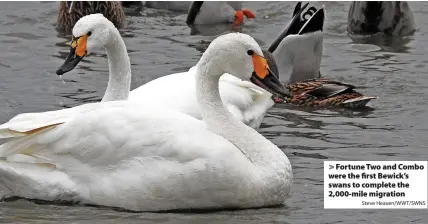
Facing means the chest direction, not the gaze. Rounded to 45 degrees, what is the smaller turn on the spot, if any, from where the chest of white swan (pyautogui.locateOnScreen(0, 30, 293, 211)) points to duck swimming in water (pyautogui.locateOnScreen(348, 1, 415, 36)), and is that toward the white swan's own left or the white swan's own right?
approximately 45° to the white swan's own left

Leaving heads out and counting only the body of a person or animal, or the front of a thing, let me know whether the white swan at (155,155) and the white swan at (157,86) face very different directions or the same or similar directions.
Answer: very different directions

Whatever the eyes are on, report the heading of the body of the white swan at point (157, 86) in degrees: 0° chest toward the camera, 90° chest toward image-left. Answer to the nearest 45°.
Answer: approximately 90°

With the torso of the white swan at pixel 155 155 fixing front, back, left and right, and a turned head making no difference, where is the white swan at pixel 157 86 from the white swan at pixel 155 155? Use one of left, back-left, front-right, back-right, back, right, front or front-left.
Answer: left

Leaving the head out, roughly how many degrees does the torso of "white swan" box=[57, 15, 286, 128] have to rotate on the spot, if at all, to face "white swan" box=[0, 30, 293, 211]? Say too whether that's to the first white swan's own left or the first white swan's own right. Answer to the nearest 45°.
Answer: approximately 90° to the first white swan's own left

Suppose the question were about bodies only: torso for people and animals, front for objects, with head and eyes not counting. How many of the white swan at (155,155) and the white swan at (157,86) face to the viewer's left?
1

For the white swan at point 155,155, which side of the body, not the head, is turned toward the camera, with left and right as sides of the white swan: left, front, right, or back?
right

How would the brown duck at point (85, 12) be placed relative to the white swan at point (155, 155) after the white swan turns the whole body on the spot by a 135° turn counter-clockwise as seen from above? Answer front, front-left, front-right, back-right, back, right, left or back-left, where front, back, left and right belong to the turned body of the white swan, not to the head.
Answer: front-right

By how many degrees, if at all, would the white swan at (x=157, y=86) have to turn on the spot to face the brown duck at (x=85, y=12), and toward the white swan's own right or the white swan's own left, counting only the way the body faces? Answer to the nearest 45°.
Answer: approximately 90° to the white swan's own right
